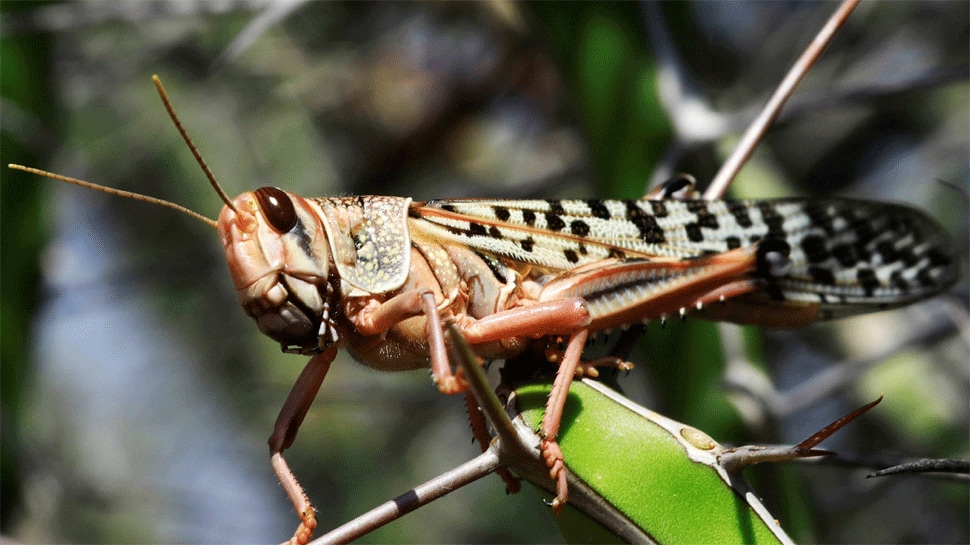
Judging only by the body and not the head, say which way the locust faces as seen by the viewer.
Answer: to the viewer's left
